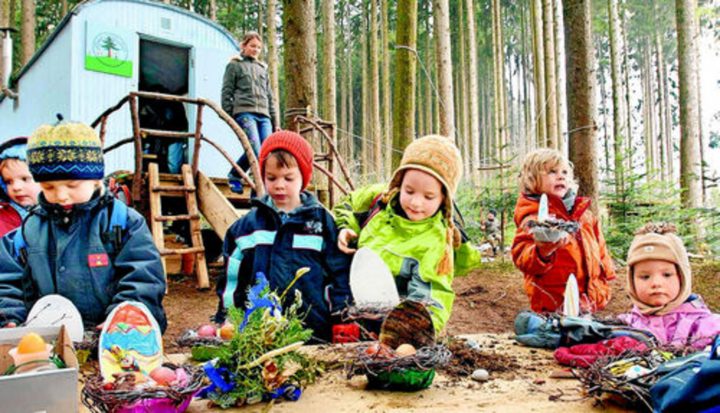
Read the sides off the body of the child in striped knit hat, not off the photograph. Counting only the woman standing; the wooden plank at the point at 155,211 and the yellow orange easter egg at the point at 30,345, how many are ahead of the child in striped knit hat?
1

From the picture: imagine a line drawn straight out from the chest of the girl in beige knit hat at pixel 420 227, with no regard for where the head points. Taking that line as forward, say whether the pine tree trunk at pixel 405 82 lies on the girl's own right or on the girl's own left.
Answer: on the girl's own right

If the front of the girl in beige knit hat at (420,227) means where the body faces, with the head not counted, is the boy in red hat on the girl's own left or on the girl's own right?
on the girl's own right

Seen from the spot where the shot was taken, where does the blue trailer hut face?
facing the viewer and to the right of the viewer

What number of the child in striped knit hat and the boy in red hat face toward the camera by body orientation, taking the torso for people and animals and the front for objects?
2

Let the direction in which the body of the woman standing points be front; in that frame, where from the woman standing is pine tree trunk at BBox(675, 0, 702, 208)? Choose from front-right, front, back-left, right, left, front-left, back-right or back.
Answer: front-left

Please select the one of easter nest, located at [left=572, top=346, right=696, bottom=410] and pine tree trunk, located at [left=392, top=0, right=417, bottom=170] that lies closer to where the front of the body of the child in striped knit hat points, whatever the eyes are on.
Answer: the easter nest

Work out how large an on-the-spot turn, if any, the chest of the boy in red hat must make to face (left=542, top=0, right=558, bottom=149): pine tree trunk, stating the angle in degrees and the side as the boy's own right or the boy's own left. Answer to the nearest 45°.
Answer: approximately 135° to the boy's own left
